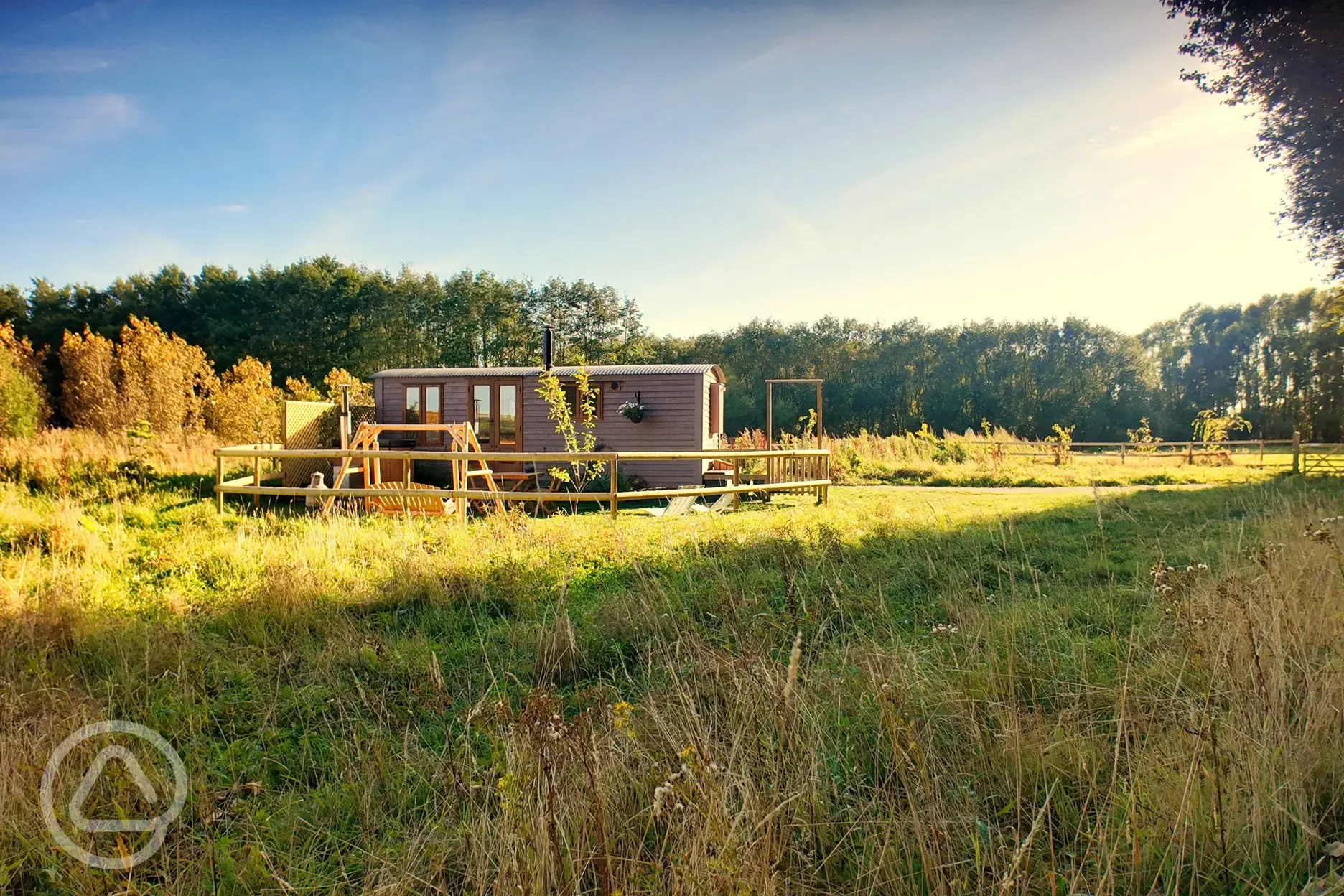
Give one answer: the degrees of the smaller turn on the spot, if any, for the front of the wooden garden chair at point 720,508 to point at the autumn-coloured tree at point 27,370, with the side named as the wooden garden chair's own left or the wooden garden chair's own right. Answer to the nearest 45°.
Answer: approximately 45° to the wooden garden chair's own right
